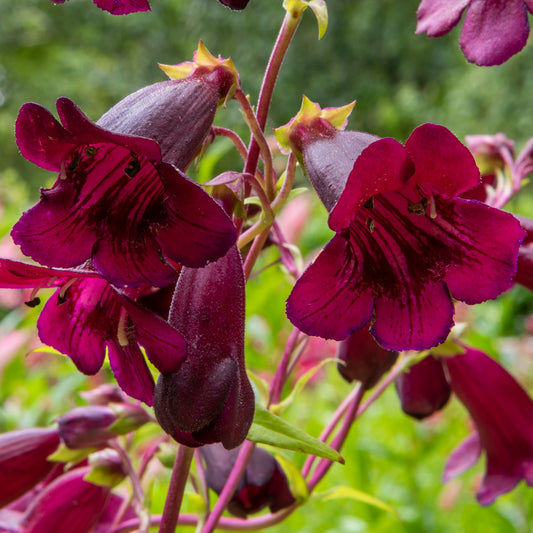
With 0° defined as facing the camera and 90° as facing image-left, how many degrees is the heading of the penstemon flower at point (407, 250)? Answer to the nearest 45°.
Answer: approximately 315°
